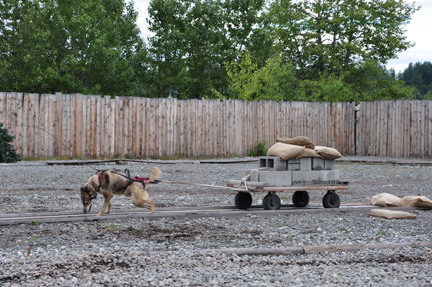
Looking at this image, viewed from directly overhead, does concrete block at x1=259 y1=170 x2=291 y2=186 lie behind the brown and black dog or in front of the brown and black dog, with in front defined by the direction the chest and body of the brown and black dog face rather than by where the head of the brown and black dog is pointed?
behind

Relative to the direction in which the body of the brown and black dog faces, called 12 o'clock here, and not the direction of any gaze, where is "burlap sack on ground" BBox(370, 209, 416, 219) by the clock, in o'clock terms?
The burlap sack on ground is roughly at 6 o'clock from the brown and black dog.

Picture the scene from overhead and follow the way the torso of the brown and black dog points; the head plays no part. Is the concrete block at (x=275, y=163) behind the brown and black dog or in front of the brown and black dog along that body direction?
behind

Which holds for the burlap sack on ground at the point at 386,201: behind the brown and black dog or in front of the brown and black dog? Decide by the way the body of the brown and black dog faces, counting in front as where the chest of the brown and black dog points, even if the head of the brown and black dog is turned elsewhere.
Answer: behind

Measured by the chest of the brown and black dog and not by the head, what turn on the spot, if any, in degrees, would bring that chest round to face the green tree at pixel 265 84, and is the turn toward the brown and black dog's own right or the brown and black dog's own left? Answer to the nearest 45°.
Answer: approximately 90° to the brown and black dog's own right

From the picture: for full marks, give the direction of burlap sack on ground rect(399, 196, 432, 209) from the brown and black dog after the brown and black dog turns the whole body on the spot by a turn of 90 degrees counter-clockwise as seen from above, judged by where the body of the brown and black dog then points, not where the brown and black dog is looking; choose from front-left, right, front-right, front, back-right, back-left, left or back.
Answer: left

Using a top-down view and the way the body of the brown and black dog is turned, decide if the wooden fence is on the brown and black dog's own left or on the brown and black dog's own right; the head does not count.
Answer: on the brown and black dog's own right

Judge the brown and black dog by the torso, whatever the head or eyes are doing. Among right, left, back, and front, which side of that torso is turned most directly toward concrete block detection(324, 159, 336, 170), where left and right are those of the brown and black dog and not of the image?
back

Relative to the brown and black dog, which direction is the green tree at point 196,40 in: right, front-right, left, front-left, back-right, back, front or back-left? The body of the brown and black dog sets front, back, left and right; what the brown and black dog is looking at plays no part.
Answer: right

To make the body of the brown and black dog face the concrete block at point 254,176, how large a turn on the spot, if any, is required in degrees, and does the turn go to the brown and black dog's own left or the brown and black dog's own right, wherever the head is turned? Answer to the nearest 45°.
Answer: approximately 135° to the brown and black dog's own right

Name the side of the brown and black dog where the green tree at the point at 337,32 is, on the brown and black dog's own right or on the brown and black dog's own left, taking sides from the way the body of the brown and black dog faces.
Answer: on the brown and black dog's own right

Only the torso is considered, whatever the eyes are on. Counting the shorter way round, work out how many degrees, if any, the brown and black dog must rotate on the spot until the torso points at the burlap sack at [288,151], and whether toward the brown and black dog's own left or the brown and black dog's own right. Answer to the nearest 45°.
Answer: approximately 180°

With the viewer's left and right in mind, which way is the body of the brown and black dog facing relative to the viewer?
facing to the left of the viewer
